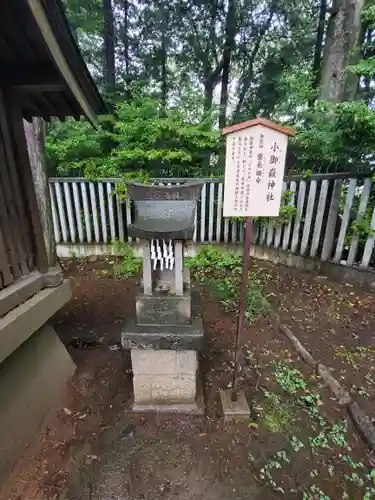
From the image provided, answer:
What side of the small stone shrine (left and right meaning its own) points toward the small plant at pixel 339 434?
left

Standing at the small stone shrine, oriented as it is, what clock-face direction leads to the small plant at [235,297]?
The small plant is roughly at 7 o'clock from the small stone shrine.

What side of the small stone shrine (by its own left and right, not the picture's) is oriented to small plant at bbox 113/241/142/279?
back

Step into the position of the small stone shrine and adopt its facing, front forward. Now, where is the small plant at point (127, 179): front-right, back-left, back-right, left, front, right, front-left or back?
back

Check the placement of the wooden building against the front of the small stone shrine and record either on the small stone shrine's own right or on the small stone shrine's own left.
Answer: on the small stone shrine's own right

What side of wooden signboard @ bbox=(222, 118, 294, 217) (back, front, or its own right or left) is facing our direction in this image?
front

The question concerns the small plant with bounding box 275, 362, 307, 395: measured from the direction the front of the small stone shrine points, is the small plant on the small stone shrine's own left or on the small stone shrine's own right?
on the small stone shrine's own left

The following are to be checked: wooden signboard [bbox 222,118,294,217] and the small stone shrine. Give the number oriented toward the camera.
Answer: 2

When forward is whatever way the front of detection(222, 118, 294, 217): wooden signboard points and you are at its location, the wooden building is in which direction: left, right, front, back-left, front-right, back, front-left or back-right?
right

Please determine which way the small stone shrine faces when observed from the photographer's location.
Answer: facing the viewer
